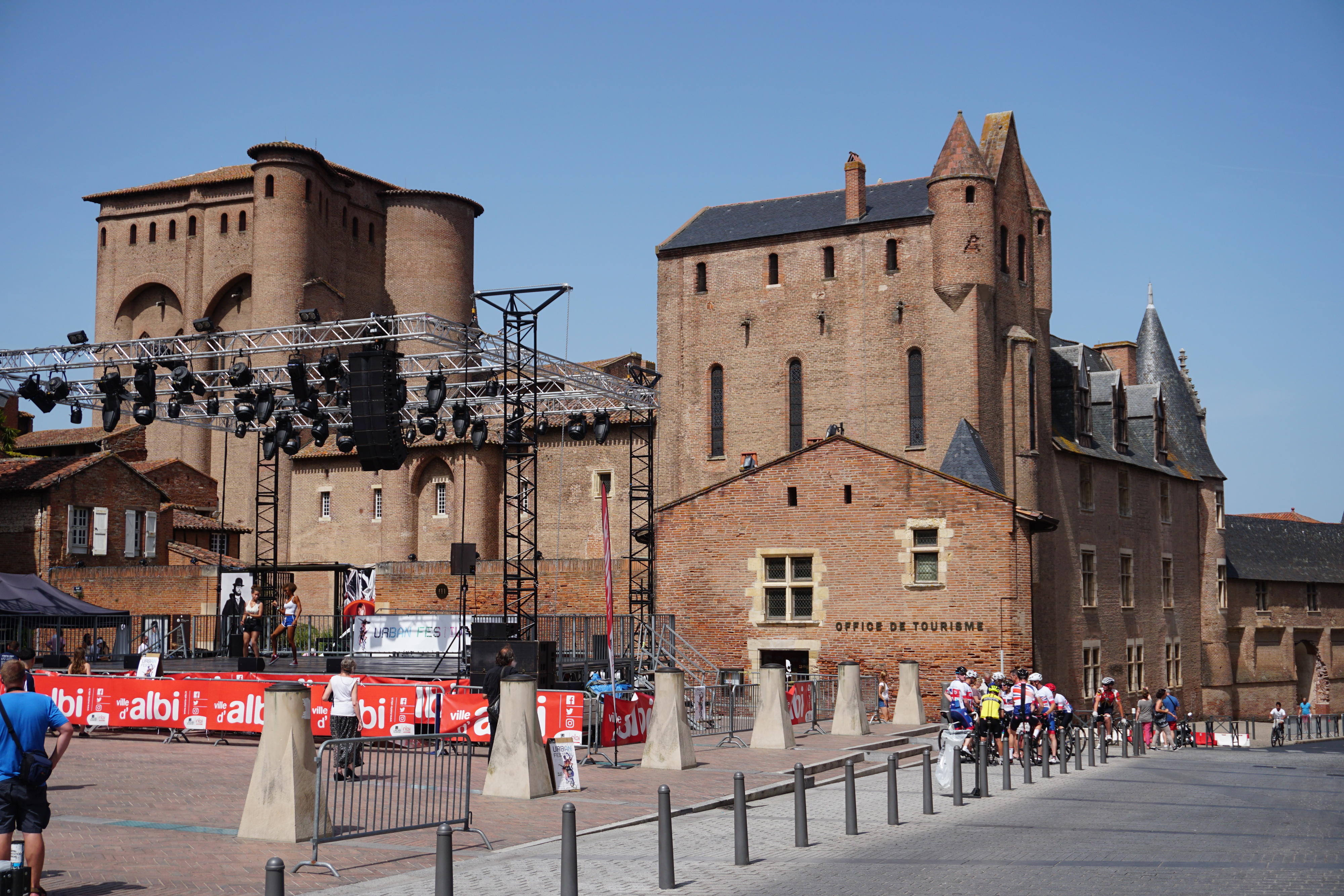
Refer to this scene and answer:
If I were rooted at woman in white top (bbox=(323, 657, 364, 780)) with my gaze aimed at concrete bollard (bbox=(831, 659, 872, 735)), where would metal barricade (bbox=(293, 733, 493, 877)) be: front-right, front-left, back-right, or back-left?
back-right

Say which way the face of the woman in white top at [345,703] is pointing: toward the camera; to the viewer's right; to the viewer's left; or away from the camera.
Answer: away from the camera

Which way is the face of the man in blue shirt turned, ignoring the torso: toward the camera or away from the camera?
away from the camera

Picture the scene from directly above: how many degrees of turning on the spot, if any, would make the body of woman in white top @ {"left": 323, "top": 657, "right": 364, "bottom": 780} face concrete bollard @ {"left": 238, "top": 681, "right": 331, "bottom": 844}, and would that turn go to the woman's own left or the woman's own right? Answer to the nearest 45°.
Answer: approximately 180°

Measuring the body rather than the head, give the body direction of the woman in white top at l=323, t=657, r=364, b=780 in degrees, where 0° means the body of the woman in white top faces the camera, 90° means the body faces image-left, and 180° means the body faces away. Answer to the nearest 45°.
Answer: approximately 180°
